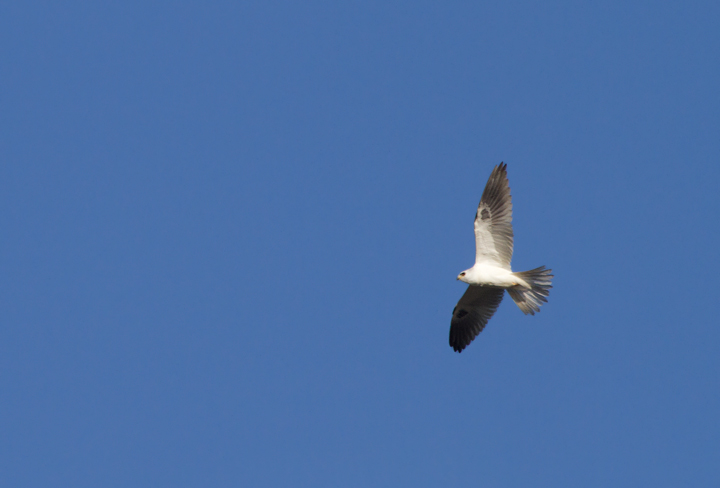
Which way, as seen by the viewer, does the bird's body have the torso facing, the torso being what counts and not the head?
to the viewer's left
